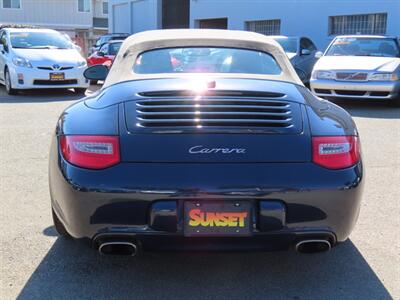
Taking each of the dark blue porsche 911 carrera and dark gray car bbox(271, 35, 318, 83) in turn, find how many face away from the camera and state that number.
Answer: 1

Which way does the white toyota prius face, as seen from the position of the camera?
facing the viewer and to the right of the viewer

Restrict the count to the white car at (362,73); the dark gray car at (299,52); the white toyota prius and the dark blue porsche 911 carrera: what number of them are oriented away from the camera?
1

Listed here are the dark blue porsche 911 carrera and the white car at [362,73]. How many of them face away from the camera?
1

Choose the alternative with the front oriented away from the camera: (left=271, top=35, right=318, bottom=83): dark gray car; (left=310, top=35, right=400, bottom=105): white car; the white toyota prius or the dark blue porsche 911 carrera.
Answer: the dark blue porsche 911 carrera

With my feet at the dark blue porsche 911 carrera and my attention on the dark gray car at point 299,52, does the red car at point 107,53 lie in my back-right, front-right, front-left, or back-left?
front-left

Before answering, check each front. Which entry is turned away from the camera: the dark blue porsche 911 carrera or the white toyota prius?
the dark blue porsche 911 carrera

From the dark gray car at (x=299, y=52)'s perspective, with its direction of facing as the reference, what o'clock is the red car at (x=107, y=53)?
The red car is roughly at 2 o'clock from the dark gray car.

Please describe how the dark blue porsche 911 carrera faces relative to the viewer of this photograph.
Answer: facing away from the viewer

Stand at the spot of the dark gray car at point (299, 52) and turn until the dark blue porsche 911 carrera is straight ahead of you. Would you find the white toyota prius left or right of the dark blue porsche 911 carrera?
right

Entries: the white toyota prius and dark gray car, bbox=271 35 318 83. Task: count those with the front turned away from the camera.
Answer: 0

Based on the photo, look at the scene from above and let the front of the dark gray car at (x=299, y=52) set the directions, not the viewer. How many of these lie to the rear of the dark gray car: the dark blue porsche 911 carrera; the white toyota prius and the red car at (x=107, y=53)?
0

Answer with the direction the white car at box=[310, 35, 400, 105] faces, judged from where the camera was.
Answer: facing the viewer and to the left of the viewer

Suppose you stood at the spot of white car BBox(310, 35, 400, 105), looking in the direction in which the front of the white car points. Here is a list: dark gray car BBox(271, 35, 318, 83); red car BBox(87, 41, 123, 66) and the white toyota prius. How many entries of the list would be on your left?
0

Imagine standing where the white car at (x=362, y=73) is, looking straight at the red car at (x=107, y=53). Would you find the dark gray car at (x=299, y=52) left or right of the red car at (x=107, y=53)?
right

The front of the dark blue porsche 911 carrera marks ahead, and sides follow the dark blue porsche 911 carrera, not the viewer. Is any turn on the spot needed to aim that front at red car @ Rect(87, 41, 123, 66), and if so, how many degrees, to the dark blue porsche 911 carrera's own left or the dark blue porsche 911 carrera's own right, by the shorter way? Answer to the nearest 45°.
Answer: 0° — it already faces it

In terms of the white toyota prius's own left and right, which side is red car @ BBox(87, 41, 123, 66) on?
on its left

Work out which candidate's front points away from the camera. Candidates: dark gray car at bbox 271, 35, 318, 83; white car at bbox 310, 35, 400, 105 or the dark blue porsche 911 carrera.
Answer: the dark blue porsche 911 carrera

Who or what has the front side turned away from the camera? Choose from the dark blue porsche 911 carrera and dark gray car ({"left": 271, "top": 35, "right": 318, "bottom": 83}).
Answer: the dark blue porsche 911 carrera
